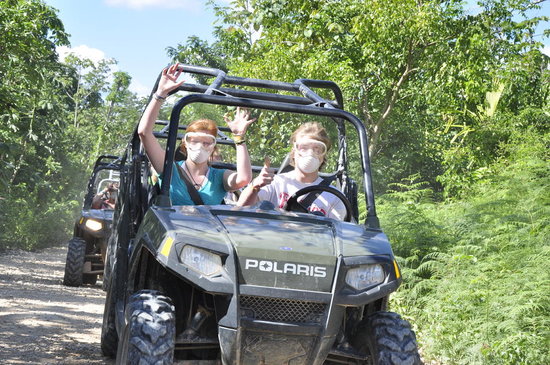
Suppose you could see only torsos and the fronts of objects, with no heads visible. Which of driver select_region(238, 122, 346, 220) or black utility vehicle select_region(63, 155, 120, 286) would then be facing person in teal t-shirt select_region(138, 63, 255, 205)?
the black utility vehicle

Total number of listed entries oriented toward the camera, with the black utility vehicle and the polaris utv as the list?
2

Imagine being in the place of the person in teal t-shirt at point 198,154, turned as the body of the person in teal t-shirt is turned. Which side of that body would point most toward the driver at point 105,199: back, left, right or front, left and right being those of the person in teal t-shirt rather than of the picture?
back

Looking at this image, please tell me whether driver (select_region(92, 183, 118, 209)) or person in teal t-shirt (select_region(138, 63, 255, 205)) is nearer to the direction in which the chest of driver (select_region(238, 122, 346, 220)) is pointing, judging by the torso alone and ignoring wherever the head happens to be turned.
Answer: the person in teal t-shirt

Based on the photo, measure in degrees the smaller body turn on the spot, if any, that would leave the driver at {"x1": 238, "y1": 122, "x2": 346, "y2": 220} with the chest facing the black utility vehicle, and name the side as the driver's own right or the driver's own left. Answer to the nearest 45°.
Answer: approximately 135° to the driver's own right

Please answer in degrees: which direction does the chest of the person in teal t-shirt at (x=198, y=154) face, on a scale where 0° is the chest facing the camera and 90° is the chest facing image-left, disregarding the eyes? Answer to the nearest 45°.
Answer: approximately 0°

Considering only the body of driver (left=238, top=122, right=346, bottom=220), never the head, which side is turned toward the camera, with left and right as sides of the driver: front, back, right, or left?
front

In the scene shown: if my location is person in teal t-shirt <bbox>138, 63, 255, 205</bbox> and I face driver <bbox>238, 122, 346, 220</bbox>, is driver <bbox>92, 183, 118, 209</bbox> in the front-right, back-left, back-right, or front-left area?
back-left

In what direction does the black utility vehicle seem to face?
toward the camera
